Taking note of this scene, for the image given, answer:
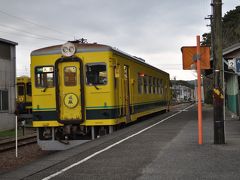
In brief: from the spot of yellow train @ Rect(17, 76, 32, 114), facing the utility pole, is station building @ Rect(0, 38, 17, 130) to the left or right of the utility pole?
right

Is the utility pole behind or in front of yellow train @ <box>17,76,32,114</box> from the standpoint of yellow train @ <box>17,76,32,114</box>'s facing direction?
in front

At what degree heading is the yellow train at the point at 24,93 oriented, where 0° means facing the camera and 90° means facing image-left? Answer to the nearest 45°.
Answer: approximately 0°
